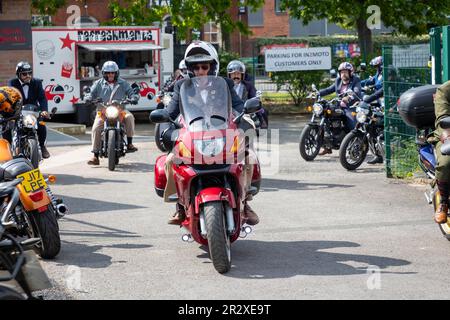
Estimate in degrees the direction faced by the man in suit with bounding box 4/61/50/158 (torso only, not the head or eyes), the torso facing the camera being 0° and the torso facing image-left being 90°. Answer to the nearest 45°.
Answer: approximately 0°

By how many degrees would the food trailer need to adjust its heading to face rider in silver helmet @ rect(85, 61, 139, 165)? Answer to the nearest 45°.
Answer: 0° — it already faces them

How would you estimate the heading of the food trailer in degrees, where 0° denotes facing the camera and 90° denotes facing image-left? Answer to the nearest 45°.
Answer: approximately 0°

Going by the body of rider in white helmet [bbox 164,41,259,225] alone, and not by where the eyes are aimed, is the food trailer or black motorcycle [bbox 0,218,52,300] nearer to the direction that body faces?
the black motorcycle

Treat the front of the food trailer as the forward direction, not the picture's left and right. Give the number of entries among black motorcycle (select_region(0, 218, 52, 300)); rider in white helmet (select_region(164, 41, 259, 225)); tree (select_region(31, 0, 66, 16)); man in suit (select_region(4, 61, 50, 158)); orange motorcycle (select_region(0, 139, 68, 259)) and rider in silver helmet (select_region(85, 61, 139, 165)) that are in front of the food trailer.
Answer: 5

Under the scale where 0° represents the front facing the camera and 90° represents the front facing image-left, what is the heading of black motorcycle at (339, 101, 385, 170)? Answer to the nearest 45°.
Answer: approximately 45°

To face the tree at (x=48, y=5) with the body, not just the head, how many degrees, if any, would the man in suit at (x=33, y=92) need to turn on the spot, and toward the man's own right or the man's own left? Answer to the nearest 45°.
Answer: approximately 180°
